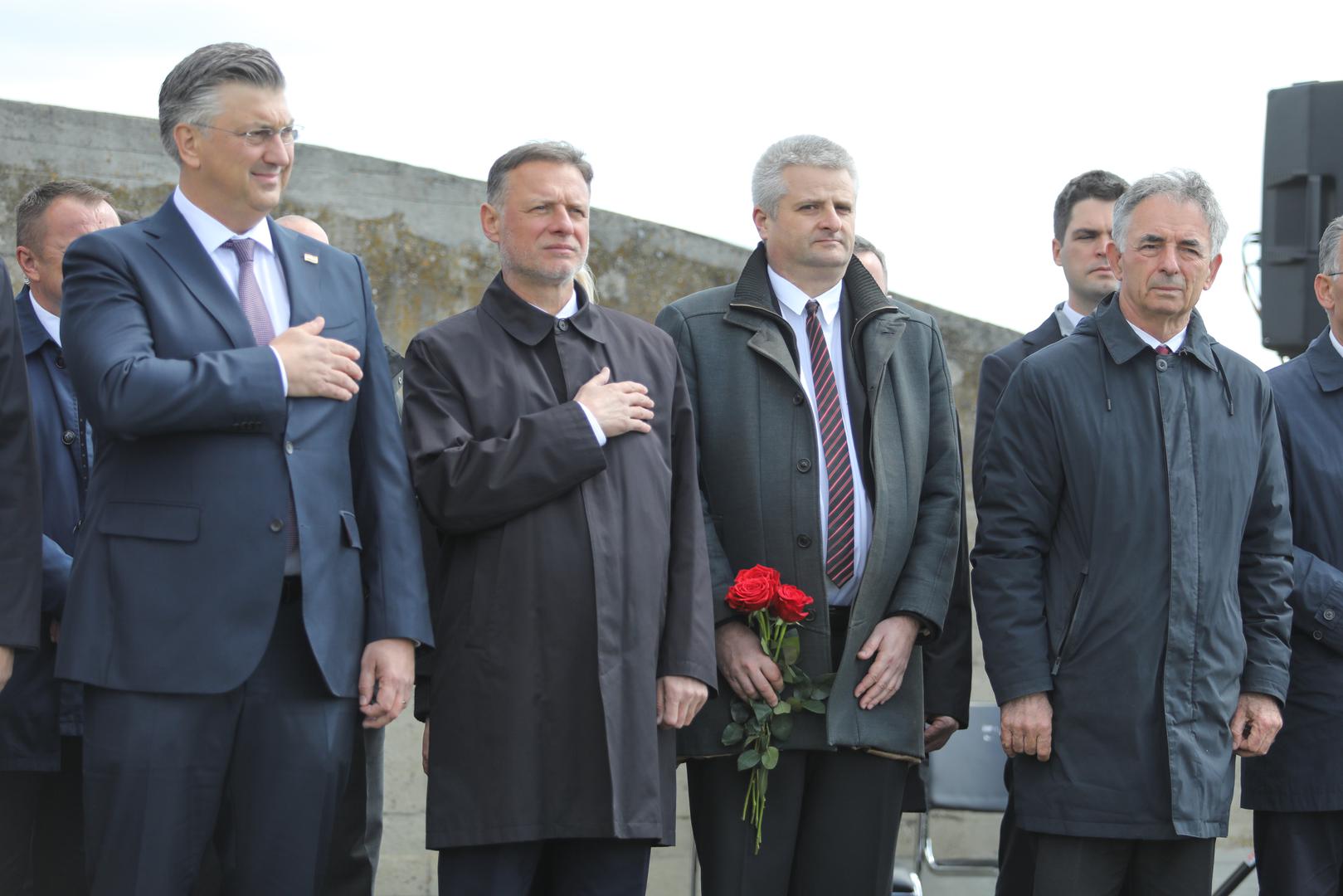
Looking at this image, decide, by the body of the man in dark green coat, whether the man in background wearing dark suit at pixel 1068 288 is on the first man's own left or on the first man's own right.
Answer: on the first man's own left

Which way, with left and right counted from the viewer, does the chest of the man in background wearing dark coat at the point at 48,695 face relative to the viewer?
facing the viewer and to the right of the viewer

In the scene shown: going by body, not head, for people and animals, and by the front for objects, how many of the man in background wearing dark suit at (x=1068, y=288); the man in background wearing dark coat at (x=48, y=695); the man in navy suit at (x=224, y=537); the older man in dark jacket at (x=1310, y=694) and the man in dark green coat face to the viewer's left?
0

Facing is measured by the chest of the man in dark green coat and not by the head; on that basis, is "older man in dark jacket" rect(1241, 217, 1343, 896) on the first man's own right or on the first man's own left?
on the first man's own left

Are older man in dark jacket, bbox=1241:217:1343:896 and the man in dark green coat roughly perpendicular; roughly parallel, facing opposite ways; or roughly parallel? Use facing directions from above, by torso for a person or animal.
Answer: roughly parallel

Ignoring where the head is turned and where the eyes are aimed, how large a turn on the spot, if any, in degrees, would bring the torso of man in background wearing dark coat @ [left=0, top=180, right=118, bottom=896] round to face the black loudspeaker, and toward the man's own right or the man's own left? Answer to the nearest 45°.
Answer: approximately 45° to the man's own left

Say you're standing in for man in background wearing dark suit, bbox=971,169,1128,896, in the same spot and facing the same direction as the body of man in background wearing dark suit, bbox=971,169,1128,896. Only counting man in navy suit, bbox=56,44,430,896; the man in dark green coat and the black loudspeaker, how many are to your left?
1

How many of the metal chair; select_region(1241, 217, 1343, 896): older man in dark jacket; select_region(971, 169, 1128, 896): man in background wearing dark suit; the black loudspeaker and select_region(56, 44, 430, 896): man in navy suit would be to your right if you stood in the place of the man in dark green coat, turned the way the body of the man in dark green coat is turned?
1

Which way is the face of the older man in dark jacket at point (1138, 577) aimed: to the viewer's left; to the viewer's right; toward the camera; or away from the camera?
toward the camera

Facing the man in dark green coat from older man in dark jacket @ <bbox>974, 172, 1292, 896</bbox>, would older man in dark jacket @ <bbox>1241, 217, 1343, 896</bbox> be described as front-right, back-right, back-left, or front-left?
back-right

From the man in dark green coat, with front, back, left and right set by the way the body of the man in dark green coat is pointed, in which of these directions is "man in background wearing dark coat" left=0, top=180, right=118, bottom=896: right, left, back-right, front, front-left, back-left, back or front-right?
back-right

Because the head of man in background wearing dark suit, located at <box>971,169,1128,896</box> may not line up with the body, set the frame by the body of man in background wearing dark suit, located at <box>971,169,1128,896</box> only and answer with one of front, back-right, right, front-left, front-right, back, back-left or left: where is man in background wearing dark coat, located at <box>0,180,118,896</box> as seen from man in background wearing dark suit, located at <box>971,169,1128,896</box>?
right

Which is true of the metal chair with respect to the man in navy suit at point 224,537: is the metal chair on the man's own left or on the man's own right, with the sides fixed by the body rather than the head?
on the man's own left

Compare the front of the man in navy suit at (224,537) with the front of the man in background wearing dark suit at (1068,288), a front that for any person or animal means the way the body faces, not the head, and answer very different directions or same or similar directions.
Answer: same or similar directions
